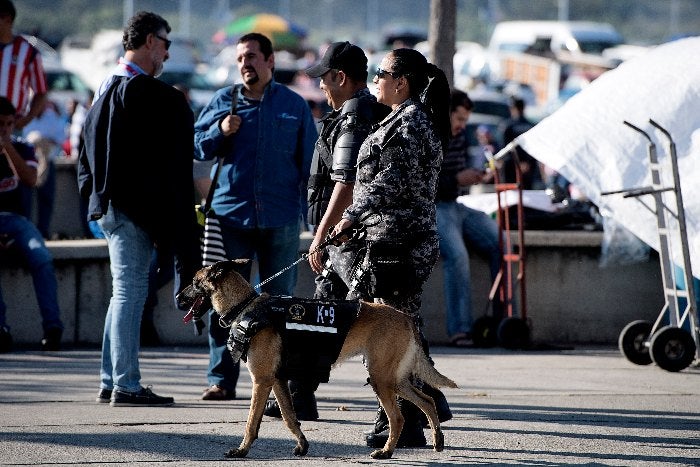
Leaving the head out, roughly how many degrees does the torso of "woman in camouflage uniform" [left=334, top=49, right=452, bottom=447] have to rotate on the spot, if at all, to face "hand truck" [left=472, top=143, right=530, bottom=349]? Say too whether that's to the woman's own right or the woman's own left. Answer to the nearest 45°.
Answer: approximately 90° to the woman's own right

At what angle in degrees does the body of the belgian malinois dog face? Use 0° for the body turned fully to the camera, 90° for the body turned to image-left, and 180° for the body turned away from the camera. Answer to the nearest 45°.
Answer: approximately 90°

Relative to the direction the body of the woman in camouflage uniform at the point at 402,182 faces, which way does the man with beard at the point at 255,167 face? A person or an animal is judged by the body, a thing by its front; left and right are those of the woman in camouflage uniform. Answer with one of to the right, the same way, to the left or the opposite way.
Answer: to the left

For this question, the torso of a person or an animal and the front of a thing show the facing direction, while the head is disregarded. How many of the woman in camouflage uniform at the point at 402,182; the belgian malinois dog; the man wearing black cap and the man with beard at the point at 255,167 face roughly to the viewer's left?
3

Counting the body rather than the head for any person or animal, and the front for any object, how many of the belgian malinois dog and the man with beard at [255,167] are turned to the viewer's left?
1

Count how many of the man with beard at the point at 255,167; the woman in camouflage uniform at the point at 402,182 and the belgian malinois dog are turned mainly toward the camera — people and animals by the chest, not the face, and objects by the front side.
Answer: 1

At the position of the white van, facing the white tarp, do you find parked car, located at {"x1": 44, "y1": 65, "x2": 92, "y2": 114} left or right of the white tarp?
right

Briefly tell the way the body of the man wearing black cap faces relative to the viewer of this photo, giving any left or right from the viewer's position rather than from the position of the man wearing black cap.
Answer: facing to the left of the viewer

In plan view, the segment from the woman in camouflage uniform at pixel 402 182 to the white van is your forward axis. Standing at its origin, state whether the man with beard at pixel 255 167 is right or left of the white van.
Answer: left

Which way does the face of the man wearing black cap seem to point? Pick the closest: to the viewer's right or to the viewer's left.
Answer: to the viewer's left

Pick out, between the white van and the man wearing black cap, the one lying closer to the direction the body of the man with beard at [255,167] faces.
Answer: the man wearing black cap

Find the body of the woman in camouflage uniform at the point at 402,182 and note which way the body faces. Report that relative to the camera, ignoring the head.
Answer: to the viewer's left

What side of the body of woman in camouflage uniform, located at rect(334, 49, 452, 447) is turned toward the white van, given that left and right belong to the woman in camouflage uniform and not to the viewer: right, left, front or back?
right

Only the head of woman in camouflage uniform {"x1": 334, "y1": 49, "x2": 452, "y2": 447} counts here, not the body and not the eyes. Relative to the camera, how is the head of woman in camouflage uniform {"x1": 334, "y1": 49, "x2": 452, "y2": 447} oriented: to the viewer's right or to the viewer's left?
to the viewer's left
